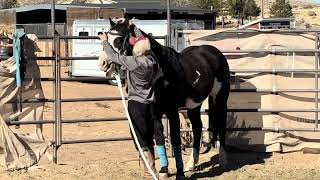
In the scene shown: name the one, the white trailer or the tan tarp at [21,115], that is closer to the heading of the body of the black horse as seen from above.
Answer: the tan tarp

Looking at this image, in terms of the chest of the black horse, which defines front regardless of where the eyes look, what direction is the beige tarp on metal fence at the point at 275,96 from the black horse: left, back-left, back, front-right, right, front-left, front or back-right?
back

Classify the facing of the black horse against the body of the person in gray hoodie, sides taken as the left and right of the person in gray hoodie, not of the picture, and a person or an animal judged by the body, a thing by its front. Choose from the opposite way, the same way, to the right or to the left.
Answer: to the left

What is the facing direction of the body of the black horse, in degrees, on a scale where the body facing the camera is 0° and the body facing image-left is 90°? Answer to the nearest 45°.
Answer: approximately 45°

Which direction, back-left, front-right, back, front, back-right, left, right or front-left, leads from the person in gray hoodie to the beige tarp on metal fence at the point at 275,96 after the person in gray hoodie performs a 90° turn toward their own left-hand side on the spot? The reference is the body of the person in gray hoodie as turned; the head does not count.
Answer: back
